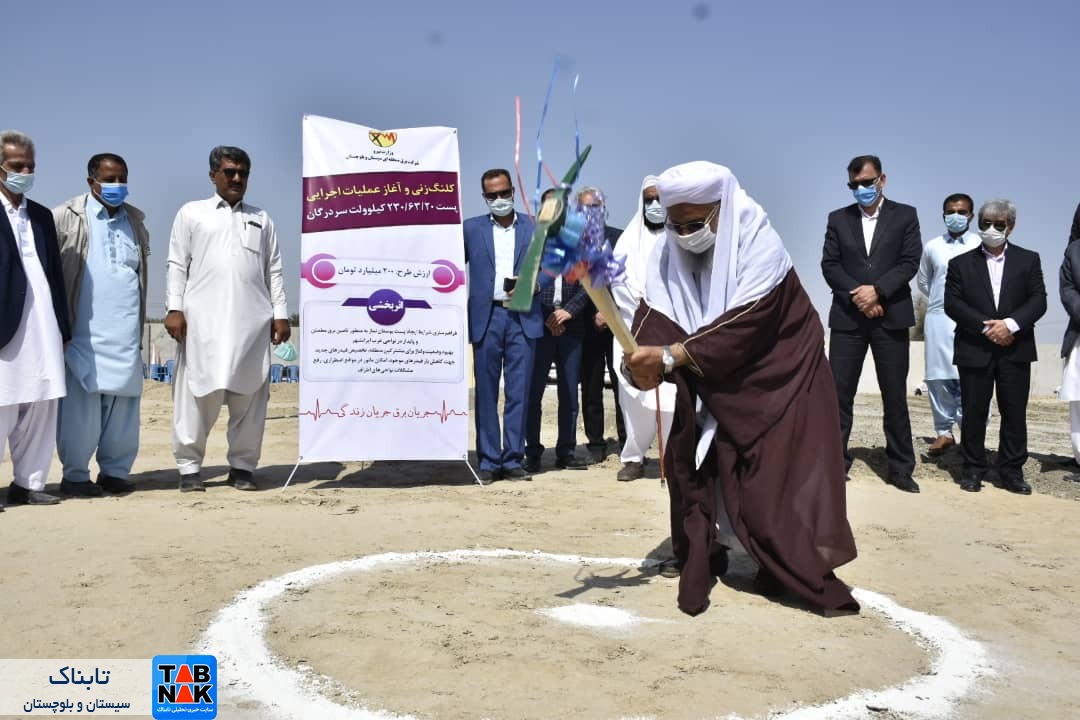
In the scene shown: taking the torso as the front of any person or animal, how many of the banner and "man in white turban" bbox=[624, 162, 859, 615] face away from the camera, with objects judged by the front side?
0

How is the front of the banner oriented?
toward the camera

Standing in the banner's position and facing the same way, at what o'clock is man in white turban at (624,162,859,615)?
The man in white turban is roughly at 11 o'clock from the banner.

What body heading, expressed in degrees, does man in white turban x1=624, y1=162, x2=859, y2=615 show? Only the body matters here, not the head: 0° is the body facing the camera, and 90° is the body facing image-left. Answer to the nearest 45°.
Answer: approximately 45°

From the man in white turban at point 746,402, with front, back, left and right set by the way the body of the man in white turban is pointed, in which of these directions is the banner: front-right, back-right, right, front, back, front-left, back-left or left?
right

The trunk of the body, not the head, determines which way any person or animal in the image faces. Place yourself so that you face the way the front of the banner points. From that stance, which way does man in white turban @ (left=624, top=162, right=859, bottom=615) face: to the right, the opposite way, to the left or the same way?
to the right

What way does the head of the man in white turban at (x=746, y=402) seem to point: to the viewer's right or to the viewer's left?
to the viewer's left
